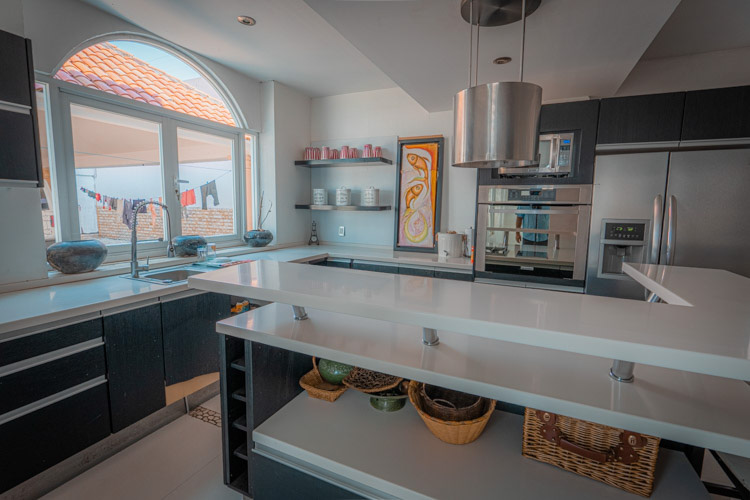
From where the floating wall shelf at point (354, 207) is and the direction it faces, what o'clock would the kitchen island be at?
The kitchen island is roughly at 12 o'clock from the floating wall shelf.

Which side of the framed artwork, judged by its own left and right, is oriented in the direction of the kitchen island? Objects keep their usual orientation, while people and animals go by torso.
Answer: front

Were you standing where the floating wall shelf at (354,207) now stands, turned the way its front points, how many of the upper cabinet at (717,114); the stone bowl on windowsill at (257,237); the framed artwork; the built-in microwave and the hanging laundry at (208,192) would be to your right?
2

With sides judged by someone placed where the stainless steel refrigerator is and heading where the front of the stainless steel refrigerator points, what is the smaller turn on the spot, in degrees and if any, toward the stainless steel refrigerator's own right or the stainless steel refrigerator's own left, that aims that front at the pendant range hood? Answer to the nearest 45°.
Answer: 0° — it already faces it

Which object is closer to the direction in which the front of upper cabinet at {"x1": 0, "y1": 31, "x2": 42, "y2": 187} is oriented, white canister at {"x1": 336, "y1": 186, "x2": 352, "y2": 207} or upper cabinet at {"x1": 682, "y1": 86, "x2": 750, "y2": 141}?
the upper cabinet

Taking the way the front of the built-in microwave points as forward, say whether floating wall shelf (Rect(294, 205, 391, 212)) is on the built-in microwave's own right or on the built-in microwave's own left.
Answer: on the built-in microwave's own right

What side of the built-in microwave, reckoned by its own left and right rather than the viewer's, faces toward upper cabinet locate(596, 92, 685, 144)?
left

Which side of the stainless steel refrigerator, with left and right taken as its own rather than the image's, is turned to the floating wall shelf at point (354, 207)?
right

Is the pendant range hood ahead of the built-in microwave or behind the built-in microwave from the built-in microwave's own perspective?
ahead

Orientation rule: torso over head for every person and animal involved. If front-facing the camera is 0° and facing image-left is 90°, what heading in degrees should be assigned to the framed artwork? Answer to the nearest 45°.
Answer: approximately 0°

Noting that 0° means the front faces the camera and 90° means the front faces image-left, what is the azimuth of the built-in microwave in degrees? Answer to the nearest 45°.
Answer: approximately 0°

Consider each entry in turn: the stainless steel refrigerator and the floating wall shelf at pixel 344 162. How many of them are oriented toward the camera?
2

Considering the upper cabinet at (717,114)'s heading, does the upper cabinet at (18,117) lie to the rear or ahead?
ahead
